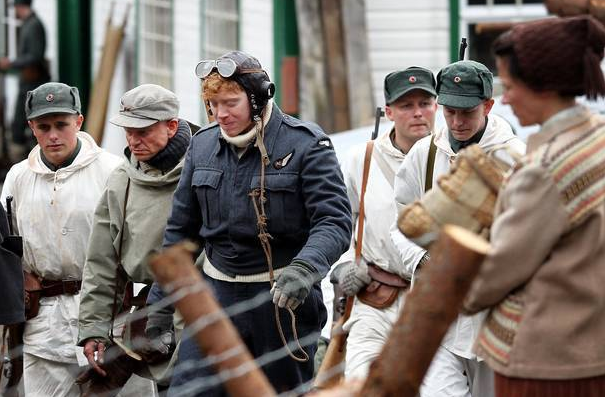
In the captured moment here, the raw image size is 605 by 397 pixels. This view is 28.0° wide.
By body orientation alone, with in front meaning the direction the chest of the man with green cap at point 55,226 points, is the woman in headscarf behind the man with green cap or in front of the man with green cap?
in front

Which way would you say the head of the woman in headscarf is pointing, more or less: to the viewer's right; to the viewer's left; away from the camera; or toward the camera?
to the viewer's left

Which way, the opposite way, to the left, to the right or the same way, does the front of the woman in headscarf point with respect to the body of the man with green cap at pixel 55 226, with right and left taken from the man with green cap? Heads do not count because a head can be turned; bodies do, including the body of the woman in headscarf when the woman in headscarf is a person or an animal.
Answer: to the right

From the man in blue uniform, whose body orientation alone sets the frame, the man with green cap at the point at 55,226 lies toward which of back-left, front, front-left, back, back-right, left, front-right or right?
right

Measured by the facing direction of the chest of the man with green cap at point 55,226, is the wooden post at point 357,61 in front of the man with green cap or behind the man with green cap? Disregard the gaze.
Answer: behind

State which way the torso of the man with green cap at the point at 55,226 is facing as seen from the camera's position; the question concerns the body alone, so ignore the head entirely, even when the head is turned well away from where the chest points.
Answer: toward the camera

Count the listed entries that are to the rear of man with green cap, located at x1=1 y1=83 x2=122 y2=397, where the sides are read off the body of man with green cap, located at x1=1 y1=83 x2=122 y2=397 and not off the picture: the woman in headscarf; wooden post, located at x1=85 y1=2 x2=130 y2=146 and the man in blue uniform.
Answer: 1

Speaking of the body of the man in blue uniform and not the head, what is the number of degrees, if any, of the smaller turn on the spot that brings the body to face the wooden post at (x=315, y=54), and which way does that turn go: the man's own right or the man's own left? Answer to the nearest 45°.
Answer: approximately 135° to the man's own right

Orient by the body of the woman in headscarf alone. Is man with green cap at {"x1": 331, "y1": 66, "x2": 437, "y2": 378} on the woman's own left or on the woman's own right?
on the woman's own right

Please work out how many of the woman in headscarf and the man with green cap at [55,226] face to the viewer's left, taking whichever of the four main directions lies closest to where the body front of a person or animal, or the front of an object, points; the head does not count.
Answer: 1

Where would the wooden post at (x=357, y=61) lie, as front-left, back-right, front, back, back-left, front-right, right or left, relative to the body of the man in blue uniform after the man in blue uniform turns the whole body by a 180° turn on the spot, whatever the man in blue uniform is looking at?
front-left

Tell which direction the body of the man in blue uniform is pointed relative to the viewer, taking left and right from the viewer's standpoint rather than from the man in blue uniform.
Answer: facing the viewer and to the left of the viewer

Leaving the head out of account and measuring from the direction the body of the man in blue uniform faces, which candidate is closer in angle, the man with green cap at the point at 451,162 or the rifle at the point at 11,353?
the rifle

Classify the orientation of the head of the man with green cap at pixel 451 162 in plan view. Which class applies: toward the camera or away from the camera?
toward the camera

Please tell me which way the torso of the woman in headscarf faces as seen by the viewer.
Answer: to the viewer's left

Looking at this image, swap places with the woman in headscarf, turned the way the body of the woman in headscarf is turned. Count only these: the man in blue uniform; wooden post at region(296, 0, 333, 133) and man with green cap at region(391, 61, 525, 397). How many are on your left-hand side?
0
